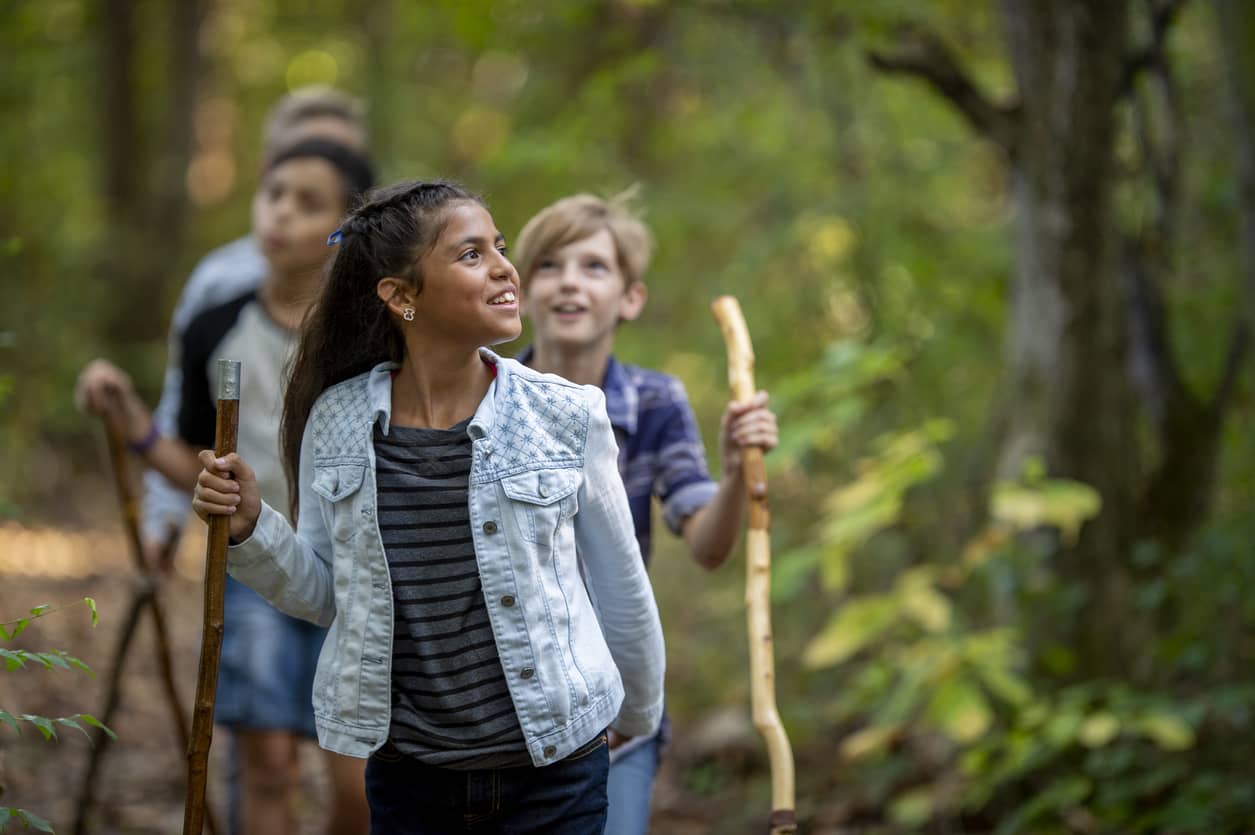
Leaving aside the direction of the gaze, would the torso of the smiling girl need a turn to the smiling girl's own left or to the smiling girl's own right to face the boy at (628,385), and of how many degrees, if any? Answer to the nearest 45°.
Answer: approximately 135° to the smiling girl's own left

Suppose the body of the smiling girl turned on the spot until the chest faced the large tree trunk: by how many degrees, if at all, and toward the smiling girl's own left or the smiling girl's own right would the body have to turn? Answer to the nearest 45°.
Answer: approximately 135° to the smiling girl's own left

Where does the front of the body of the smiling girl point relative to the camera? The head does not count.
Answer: toward the camera

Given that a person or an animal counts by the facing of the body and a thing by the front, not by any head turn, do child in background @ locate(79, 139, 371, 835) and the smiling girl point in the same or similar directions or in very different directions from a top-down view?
same or similar directions

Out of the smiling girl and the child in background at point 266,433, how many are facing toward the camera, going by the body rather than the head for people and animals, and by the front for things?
2

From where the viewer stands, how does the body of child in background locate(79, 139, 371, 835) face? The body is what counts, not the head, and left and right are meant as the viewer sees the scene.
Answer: facing the viewer

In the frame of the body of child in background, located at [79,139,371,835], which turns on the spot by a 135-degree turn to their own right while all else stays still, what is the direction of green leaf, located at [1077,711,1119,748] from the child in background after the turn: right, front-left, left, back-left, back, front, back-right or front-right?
back-right

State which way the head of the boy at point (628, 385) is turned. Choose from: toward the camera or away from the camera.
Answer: toward the camera

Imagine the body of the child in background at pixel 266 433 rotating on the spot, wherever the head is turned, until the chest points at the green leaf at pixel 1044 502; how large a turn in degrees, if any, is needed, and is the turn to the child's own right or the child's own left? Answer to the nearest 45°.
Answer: approximately 90° to the child's own left

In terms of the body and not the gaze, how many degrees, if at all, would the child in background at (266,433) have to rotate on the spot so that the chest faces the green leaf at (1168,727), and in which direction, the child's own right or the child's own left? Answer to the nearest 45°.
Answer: approximately 90° to the child's own left
